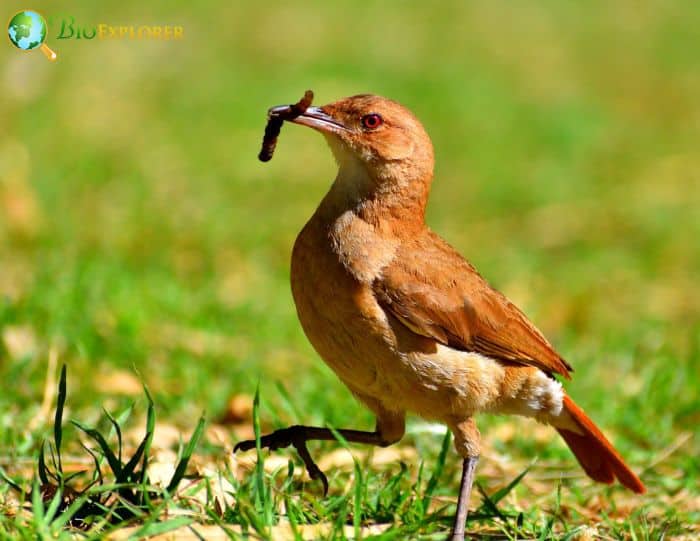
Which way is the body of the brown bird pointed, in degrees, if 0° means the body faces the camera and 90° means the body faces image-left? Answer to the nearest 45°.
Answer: approximately 90°
